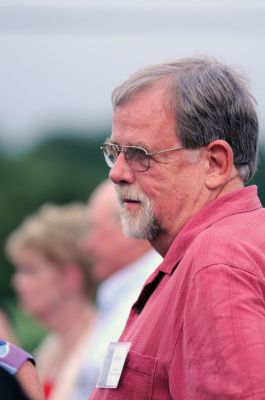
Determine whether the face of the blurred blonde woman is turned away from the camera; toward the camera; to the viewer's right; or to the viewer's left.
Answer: to the viewer's left

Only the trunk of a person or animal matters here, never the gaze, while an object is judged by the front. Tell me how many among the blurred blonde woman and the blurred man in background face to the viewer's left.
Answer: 2

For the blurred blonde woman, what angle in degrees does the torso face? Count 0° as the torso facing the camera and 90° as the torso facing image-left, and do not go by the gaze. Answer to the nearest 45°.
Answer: approximately 90°

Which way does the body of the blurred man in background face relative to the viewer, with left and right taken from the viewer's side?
facing to the left of the viewer

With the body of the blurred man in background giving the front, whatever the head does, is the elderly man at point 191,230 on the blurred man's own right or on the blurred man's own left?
on the blurred man's own left

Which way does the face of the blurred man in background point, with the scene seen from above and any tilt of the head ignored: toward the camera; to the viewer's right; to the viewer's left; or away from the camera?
to the viewer's left
